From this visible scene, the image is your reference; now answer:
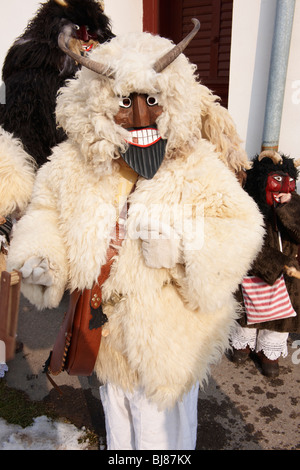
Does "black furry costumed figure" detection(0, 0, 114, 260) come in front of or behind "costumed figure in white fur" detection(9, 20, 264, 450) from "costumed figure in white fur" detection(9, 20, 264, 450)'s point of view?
behind

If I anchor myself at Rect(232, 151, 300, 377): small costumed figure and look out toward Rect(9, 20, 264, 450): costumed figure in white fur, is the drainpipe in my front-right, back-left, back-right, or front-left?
back-right

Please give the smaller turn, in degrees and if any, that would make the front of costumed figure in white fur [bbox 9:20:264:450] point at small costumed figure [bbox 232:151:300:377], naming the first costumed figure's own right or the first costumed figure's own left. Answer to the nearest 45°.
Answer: approximately 135° to the first costumed figure's own left

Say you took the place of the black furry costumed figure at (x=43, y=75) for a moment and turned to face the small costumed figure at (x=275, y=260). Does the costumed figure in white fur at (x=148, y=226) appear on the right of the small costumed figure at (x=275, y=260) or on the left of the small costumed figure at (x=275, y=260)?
right

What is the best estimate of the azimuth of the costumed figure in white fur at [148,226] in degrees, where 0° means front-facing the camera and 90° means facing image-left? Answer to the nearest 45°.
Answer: approximately 0°

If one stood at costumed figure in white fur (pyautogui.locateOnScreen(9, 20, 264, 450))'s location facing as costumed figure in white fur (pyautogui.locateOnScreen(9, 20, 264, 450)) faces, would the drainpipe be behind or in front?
behind
